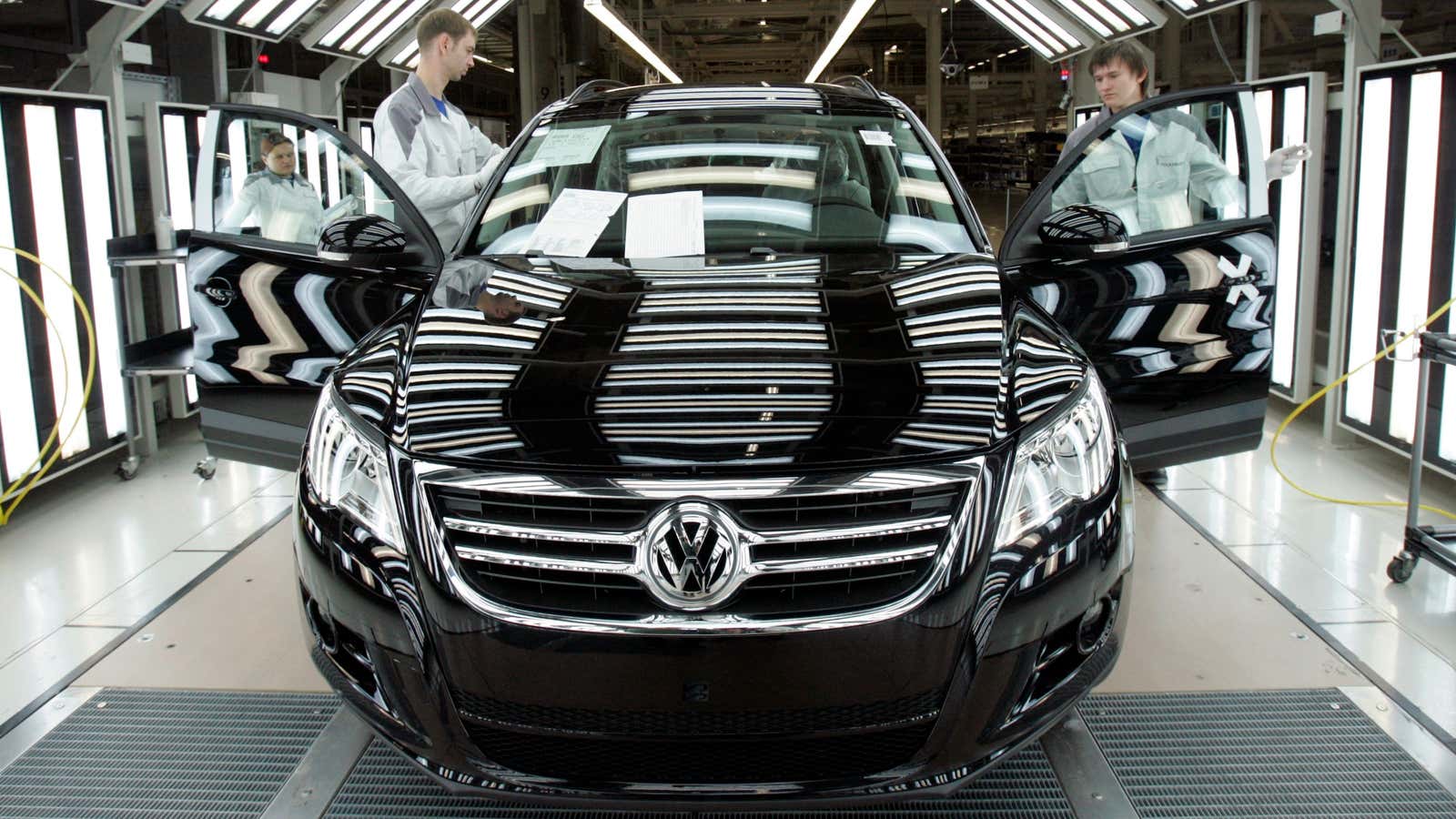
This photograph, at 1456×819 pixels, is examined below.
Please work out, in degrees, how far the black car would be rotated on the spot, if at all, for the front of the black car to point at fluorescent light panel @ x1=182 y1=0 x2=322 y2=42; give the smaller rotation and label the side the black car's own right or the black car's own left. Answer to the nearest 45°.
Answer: approximately 135° to the black car's own right

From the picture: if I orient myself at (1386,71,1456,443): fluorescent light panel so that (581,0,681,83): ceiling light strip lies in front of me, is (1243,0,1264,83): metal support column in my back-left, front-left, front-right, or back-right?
front-right

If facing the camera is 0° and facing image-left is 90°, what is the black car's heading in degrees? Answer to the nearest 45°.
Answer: approximately 0°

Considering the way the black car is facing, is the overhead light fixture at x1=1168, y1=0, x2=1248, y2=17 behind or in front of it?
behind

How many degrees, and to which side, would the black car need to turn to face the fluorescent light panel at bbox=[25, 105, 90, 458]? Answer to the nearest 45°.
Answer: approximately 135° to its right

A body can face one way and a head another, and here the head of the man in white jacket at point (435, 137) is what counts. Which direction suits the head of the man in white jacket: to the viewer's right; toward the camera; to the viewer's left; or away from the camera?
to the viewer's right

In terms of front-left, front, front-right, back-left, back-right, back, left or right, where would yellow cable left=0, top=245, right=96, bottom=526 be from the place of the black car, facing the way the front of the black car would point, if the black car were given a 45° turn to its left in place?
back

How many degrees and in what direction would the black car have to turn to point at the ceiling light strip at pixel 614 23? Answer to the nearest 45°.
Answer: approximately 180°

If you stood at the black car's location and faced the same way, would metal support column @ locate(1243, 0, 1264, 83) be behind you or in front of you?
behind

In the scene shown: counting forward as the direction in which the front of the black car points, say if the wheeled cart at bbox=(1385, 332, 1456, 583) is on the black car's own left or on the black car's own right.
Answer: on the black car's own left
